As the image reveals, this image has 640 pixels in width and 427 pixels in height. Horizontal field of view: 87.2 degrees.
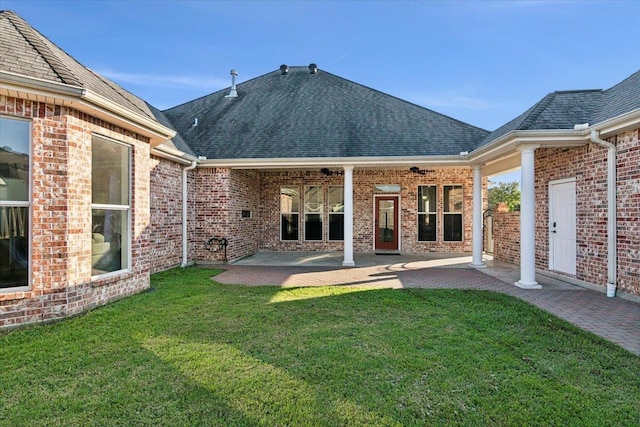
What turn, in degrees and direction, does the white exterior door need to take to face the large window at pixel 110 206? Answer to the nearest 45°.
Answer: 0° — it already faces it

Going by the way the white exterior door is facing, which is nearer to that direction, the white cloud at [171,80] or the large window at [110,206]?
the large window

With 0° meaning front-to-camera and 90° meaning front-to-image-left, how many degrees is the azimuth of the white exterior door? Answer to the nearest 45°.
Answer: approximately 45°

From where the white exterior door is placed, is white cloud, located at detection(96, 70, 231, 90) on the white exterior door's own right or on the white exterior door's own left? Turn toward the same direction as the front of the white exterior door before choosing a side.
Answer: on the white exterior door's own right

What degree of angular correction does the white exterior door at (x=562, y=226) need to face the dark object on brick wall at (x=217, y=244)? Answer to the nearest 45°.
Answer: approximately 45° to its right
